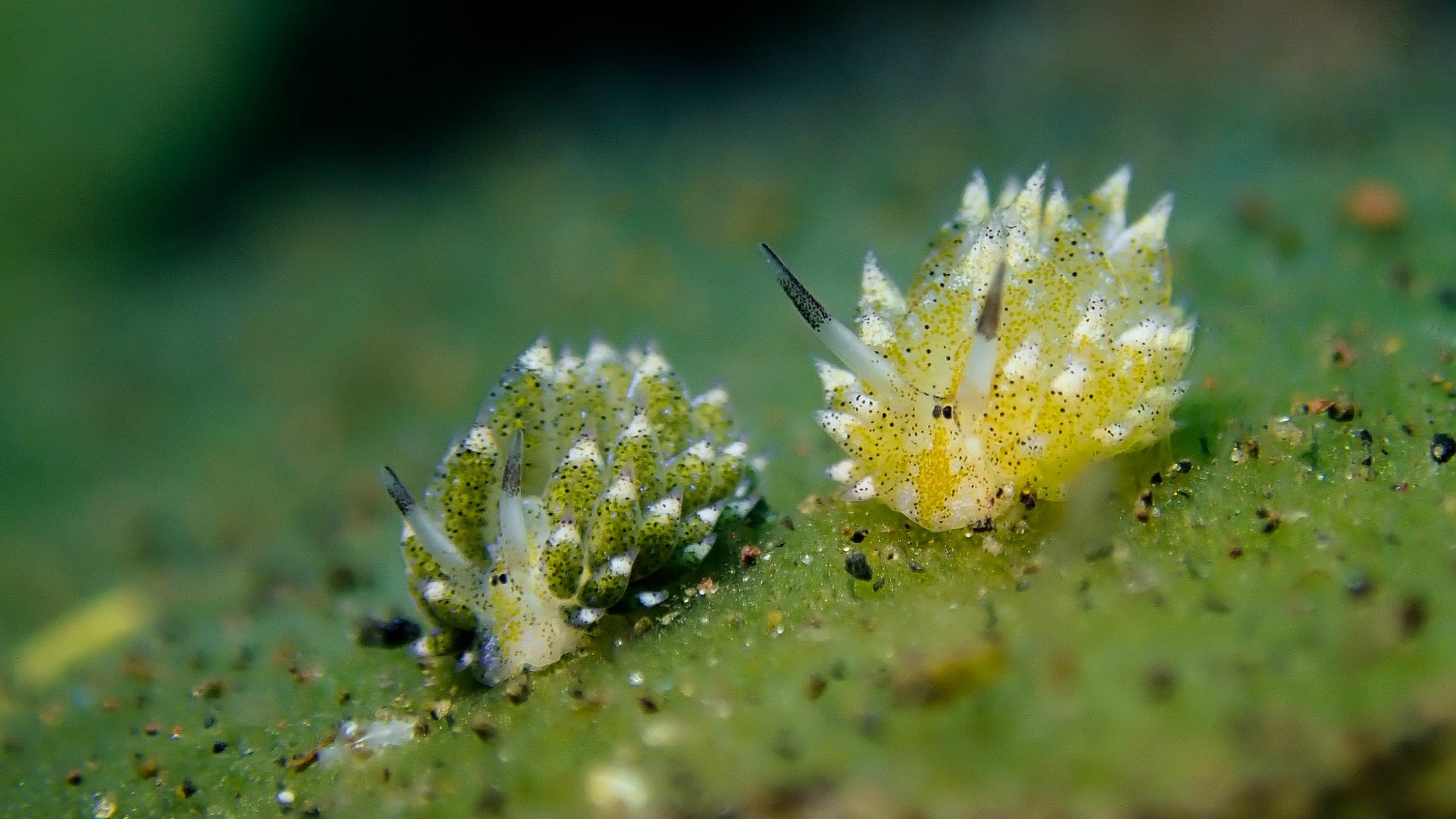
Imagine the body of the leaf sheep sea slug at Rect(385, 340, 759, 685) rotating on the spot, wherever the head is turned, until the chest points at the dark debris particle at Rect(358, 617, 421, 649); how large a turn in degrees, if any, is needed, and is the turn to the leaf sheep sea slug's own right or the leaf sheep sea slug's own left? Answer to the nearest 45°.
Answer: approximately 90° to the leaf sheep sea slug's own right

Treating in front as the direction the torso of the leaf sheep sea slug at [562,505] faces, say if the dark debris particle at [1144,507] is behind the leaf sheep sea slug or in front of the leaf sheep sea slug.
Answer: behind

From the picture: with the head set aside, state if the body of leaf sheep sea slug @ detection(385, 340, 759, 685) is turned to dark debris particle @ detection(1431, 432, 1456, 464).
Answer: no

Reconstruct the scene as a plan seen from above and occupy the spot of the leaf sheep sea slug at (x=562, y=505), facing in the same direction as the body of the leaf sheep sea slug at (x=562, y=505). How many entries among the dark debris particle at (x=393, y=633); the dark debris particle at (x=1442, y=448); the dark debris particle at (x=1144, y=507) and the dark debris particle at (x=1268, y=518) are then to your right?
1

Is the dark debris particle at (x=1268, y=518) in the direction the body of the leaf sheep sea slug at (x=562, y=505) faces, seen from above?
no

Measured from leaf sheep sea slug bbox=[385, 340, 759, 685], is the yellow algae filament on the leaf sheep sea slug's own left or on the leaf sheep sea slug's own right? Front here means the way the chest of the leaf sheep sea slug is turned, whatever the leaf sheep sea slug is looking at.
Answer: on the leaf sheep sea slug's own right

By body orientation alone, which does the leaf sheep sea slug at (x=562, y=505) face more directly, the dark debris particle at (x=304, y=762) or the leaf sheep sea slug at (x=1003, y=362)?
the dark debris particle

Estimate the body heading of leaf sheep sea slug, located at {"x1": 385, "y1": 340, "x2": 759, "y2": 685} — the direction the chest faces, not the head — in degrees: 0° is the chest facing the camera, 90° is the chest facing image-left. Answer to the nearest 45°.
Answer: approximately 45°

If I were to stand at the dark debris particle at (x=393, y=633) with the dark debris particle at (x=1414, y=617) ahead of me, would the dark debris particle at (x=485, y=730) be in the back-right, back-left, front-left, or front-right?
front-right

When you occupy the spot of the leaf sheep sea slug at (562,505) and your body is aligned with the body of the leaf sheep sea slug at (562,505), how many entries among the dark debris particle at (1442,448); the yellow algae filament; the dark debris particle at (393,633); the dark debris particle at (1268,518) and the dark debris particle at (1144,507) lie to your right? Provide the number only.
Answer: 2

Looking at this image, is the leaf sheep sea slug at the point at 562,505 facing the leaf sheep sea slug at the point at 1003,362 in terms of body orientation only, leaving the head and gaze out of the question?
no
